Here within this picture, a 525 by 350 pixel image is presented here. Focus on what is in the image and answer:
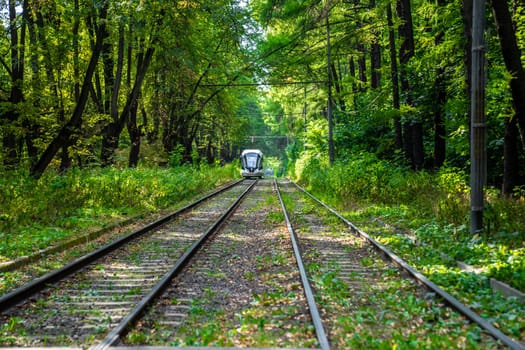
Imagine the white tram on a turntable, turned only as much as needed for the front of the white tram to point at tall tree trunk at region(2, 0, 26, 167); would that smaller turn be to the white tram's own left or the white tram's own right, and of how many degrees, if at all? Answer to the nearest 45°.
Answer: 0° — it already faces it

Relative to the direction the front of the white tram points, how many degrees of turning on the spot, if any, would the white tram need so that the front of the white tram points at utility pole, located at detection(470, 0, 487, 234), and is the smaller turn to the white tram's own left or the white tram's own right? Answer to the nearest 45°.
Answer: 0° — it already faces it

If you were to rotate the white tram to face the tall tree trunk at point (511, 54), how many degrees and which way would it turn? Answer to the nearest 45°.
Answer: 0° — it already faces it

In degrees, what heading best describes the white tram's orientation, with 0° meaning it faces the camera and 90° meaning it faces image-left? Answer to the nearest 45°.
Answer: approximately 0°
